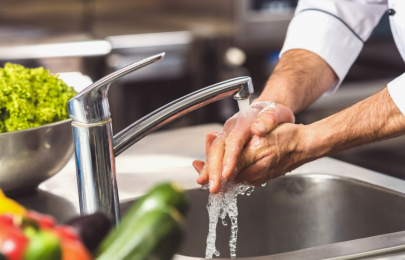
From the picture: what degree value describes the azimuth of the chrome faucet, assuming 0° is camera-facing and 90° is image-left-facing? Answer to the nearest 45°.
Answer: approximately 270°

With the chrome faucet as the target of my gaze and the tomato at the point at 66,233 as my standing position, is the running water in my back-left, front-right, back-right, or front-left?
front-right
